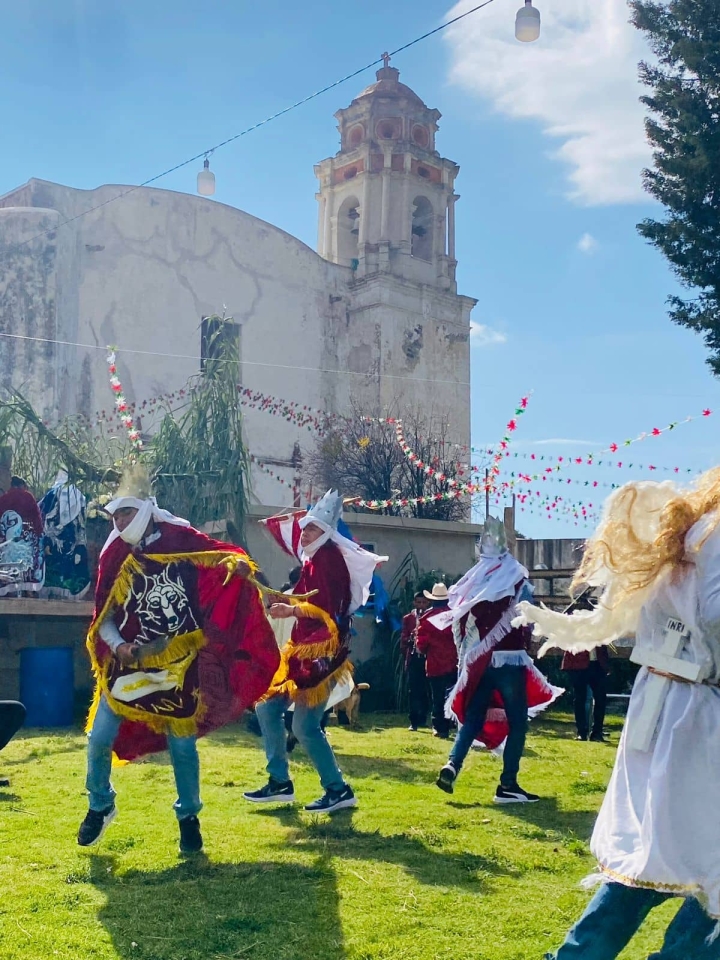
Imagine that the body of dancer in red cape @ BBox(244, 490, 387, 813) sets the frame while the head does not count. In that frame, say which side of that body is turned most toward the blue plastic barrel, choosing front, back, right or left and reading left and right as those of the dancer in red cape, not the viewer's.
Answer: right

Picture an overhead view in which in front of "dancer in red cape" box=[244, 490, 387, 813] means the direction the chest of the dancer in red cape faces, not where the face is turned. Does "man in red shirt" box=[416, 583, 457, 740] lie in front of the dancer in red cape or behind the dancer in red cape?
behind

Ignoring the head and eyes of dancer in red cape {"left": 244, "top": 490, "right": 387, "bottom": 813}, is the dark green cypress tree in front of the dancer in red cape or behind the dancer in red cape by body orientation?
behind

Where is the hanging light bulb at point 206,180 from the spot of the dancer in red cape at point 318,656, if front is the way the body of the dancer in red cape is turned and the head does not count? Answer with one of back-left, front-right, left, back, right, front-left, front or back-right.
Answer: back-right
